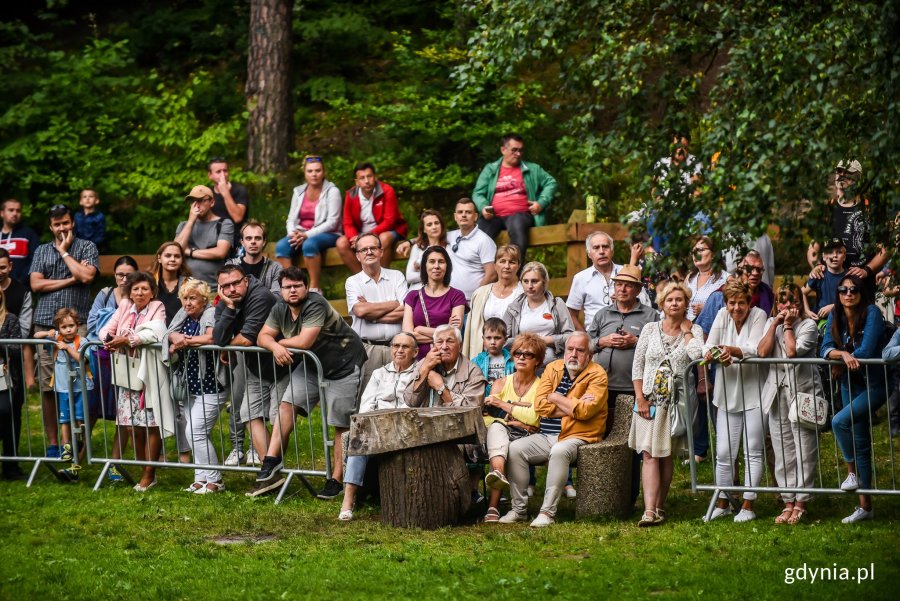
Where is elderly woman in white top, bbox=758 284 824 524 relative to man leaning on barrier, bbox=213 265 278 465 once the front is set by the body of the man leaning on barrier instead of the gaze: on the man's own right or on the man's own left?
on the man's own left

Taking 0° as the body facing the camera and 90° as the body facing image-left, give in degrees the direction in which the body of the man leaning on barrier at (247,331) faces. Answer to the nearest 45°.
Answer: approximately 45°

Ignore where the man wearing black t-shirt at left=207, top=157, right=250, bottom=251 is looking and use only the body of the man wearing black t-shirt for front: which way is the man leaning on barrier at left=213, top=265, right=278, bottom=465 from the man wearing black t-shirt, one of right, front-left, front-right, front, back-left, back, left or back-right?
front-left

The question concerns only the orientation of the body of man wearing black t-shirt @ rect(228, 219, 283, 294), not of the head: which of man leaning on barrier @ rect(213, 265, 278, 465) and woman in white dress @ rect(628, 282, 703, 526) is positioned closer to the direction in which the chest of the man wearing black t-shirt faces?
the man leaning on barrier

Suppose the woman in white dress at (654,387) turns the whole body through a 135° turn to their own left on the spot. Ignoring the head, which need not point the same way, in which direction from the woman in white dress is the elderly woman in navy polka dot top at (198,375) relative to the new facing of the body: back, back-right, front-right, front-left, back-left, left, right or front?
back-left

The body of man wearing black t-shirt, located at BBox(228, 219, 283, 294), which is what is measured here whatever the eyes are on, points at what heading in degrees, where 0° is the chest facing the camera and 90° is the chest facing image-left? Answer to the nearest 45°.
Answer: approximately 0°

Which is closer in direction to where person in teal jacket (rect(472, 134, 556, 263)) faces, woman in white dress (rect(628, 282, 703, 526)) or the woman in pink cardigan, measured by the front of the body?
the woman in white dress

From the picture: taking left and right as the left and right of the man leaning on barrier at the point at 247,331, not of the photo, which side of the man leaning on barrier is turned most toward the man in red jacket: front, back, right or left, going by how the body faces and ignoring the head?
back

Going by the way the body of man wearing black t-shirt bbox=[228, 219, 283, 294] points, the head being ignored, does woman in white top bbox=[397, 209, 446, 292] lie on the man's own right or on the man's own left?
on the man's own left
